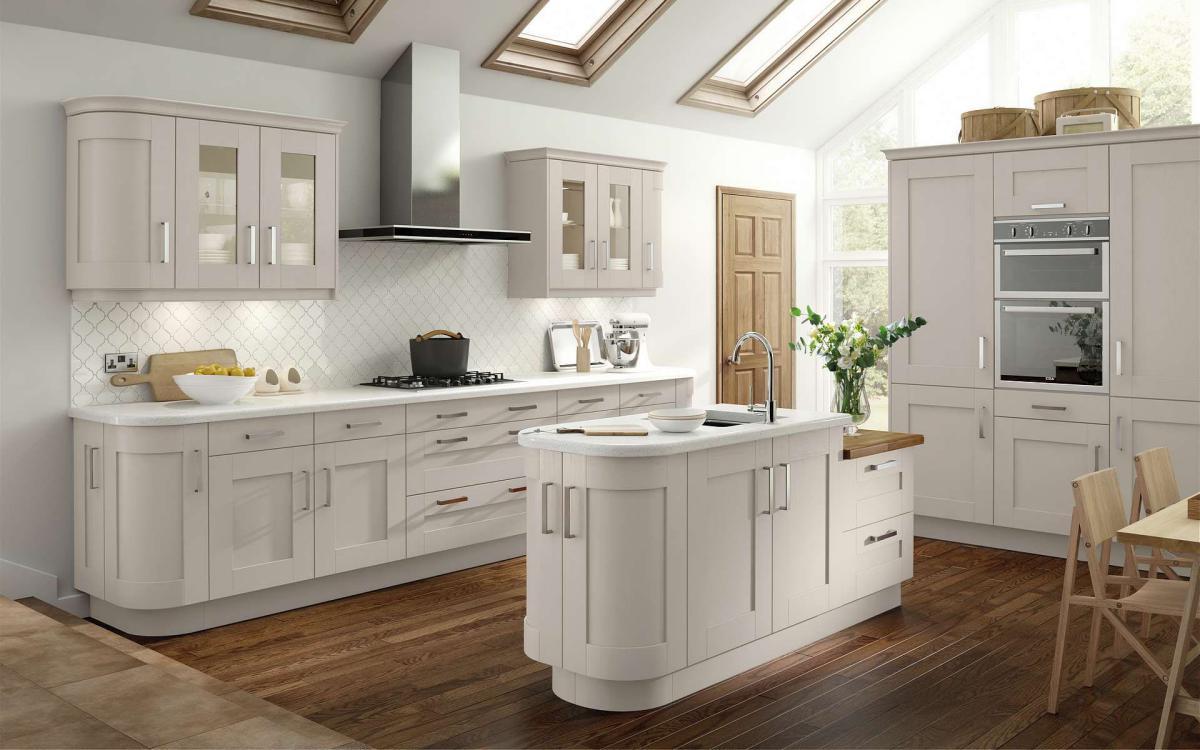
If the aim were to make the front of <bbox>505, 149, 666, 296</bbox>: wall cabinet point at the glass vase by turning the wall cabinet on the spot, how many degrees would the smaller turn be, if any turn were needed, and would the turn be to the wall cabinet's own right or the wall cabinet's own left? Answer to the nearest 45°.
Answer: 0° — it already faces it

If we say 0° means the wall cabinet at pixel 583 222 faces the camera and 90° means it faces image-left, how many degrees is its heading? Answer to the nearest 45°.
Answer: approximately 315°

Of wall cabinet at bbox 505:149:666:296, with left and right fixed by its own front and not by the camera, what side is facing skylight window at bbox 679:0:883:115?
left

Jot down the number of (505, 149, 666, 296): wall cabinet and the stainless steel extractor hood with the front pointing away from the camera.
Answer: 0

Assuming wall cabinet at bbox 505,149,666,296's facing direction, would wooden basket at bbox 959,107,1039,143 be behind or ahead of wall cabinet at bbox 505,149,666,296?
ahead

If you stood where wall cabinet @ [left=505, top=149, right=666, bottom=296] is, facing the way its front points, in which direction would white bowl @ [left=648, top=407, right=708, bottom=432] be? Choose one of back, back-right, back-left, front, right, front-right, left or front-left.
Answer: front-right

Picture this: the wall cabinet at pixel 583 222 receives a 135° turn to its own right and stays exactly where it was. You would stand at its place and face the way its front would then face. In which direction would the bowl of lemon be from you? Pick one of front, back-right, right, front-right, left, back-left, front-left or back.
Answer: front-left
